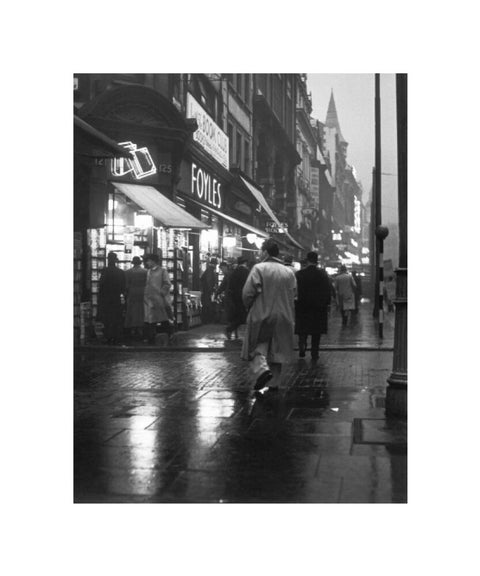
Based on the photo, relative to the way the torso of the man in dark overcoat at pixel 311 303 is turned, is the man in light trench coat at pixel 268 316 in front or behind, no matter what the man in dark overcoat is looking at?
behind

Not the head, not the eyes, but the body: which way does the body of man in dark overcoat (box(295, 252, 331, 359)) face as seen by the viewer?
away from the camera

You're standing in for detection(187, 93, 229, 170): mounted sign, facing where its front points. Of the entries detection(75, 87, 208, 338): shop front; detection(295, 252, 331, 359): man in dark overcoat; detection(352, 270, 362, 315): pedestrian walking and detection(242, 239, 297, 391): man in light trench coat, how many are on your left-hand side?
1

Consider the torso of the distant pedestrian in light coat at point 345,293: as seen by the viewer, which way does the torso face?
away from the camera

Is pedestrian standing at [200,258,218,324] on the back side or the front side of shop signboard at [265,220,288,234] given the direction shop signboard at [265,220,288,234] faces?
on the front side

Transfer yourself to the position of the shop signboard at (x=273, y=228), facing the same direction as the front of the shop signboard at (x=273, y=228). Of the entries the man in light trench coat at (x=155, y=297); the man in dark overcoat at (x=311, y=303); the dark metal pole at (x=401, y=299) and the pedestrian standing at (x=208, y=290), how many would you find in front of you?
4
